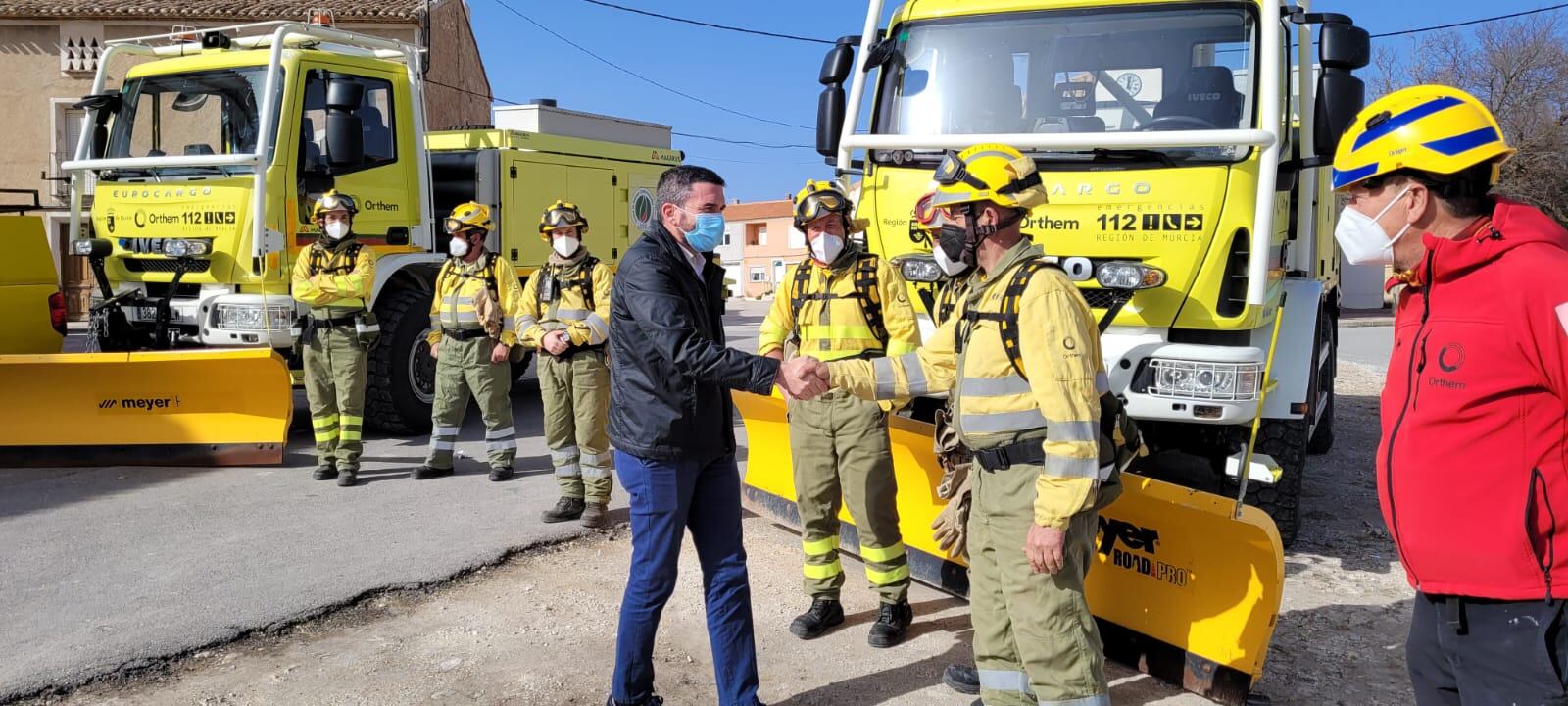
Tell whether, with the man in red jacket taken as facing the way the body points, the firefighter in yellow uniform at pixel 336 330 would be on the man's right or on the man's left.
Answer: on the man's right

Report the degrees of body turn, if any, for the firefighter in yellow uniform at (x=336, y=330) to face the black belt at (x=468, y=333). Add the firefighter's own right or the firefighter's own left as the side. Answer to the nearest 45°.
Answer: approximately 45° to the firefighter's own left

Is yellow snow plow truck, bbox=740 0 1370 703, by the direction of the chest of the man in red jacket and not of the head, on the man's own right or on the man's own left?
on the man's own right

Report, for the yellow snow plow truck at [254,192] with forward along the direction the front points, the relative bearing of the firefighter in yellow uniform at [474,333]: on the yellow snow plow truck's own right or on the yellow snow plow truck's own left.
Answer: on the yellow snow plow truck's own left

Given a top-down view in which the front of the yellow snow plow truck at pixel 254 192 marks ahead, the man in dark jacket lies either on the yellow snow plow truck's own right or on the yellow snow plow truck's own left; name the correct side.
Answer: on the yellow snow plow truck's own left

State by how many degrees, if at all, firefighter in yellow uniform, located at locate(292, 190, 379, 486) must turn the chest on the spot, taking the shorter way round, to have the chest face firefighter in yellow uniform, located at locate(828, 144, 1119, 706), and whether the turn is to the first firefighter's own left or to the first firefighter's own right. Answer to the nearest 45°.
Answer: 0° — they already face them

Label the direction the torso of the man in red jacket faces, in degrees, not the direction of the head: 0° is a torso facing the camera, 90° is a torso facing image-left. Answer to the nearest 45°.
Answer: approximately 45°

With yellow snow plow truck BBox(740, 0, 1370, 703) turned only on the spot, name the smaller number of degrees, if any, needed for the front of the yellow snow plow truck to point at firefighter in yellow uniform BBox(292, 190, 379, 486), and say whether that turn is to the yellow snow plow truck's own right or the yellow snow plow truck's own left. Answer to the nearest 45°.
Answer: approximately 90° to the yellow snow plow truck's own right

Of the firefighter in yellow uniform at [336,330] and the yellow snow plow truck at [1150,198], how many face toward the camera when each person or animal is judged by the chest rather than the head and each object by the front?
2

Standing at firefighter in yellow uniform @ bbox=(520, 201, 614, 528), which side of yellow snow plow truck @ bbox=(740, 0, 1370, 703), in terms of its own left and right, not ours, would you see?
right

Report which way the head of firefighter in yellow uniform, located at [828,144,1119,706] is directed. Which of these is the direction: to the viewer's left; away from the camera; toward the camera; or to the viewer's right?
to the viewer's left

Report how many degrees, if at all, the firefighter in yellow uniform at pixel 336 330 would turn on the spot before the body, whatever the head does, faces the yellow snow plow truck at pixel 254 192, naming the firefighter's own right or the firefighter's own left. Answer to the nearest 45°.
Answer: approximately 135° to the firefighter's own right
